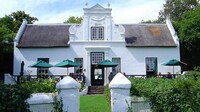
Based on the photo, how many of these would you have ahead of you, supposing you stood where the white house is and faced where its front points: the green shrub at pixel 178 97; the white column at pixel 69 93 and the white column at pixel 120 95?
3

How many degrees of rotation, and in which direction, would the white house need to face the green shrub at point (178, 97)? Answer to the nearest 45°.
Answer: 0° — it already faces it

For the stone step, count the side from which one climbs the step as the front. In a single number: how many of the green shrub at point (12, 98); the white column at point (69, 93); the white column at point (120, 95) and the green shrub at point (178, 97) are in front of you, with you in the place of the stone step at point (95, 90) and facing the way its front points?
4

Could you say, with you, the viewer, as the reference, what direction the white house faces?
facing the viewer

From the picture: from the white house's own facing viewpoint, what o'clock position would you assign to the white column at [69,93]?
The white column is roughly at 12 o'clock from the white house.

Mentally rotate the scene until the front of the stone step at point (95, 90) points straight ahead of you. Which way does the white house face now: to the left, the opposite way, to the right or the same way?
the same way

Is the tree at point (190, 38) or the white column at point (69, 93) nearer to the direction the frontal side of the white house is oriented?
the white column

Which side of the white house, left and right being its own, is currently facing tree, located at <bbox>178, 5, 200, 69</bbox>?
left

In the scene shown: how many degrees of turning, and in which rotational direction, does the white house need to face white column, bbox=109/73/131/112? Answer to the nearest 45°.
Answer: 0° — it already faces it

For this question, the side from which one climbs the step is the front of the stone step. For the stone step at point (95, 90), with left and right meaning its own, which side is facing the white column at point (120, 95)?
front

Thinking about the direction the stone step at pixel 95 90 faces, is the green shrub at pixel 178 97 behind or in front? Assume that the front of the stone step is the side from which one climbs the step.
in front

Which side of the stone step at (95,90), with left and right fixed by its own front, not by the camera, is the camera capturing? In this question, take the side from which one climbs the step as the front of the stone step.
front

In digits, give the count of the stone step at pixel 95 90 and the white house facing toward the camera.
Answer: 2

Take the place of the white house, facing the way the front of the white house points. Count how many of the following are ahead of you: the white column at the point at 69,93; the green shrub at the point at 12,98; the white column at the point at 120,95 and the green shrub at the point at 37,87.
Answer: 4
